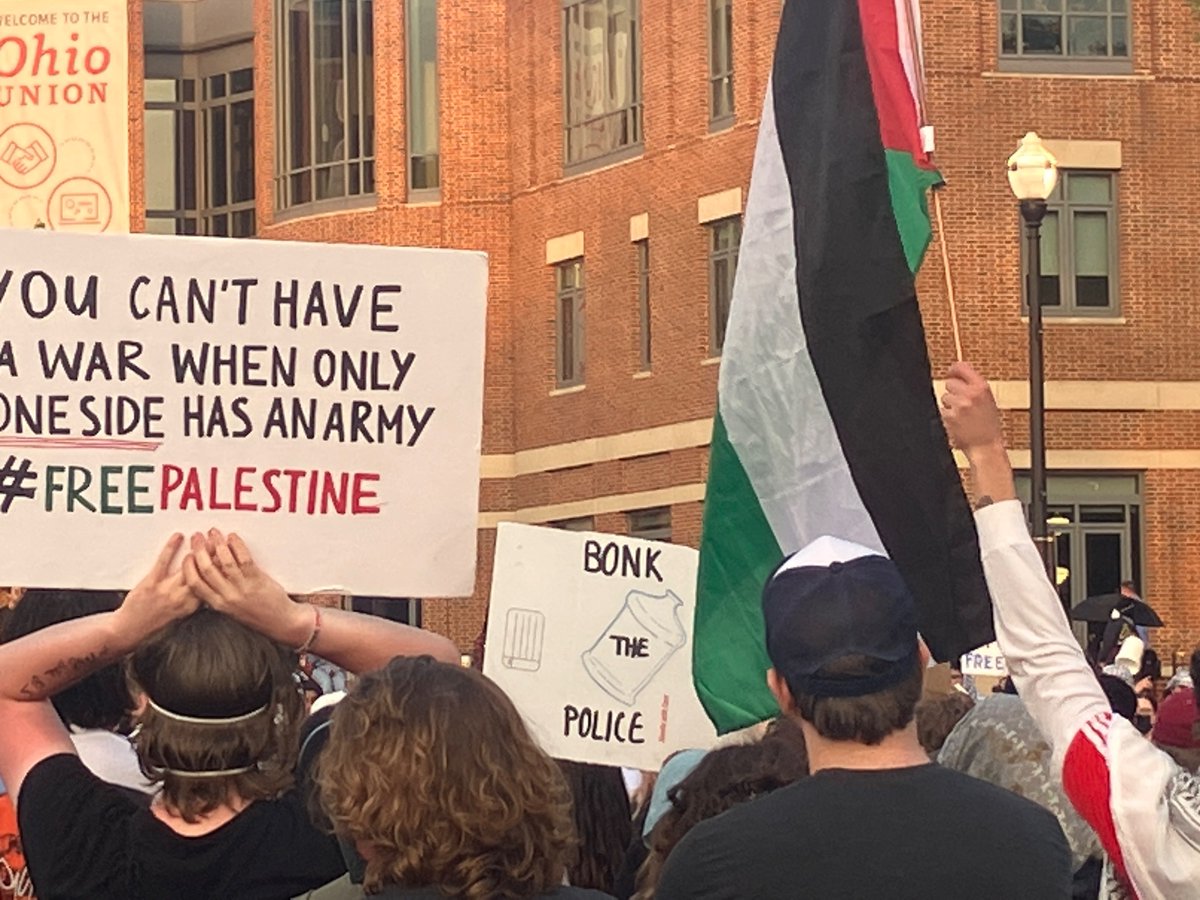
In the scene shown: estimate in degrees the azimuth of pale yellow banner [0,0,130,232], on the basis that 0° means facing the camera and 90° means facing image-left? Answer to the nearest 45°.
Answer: approximately 0°

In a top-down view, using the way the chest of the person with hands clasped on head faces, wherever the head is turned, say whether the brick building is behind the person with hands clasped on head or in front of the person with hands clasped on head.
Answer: in front

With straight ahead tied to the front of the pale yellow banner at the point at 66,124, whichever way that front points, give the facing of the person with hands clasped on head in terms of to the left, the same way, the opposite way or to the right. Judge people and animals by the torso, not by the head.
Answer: the opposite way

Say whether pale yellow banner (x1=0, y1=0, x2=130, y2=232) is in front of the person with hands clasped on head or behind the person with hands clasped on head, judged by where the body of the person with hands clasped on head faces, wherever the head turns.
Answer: in front

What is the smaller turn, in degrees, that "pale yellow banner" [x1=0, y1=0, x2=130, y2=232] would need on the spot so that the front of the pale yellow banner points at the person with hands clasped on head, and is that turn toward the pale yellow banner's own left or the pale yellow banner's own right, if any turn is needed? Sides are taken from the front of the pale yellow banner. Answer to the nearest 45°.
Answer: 0° — it already faces them

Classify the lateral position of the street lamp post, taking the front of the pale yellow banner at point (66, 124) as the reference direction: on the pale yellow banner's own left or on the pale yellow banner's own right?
on the pale yellow banner's own left

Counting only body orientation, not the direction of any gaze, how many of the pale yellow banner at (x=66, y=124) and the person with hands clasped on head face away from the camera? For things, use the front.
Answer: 1

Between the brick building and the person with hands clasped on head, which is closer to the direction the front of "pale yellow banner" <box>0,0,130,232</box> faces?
the person with hands clasped on head

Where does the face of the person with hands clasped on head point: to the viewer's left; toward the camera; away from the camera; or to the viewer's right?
away from the camera

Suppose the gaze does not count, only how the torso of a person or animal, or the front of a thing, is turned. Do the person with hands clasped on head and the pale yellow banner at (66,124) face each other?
yes

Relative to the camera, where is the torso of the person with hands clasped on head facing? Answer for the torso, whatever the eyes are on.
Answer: away from the camera
